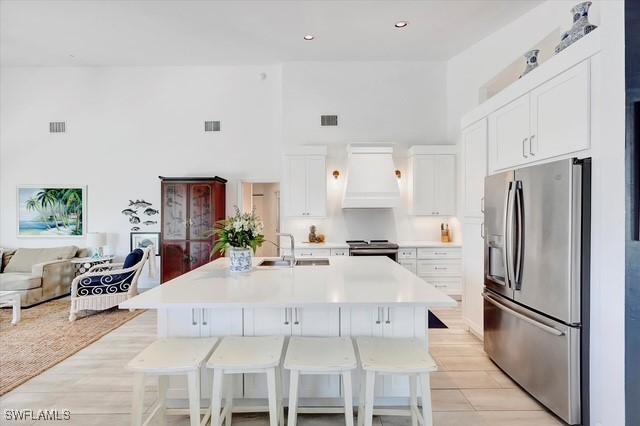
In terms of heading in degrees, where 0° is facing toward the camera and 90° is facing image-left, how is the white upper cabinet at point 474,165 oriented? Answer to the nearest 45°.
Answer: approximately 90°

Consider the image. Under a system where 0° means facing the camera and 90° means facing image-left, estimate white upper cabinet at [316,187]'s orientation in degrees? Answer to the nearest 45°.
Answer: approximately 0°

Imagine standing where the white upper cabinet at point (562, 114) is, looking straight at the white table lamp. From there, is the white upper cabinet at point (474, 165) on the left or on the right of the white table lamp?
right

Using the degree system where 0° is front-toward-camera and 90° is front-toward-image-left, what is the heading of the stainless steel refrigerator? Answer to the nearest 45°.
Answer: approximately 45°

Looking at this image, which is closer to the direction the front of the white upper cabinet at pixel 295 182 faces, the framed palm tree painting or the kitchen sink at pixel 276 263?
the kitchen sink

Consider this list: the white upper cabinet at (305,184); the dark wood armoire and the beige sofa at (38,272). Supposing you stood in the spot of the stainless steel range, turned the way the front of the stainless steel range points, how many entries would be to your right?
3

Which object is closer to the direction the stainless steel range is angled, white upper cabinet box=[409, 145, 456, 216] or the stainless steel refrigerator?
the stainless steel refrigerator

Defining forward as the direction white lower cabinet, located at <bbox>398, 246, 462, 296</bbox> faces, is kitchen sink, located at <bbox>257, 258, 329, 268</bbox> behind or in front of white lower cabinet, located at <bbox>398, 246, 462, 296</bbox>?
in front

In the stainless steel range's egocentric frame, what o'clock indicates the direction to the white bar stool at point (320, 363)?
The white bar stool is roughly at 12 o'clock from the stainless steel range.

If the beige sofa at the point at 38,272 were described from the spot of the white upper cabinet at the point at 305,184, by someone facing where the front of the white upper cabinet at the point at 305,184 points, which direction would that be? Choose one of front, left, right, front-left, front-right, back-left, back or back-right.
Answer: right

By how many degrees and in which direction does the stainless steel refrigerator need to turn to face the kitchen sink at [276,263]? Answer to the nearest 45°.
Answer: approximately 45° to its right
